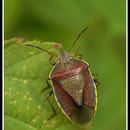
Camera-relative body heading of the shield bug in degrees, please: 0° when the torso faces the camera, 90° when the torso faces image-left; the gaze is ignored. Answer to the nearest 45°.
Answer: approximately 180°
